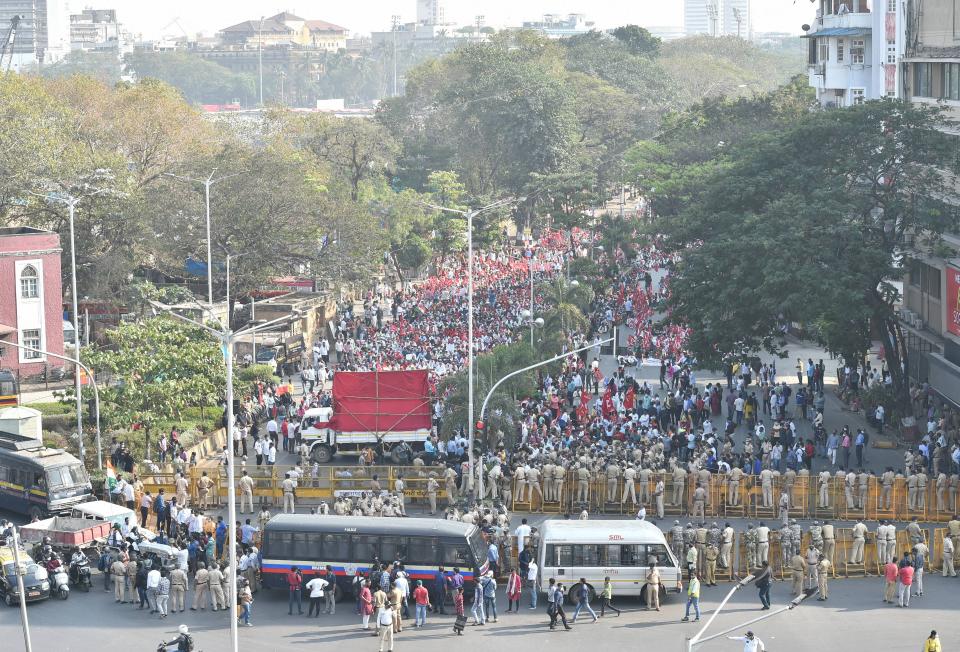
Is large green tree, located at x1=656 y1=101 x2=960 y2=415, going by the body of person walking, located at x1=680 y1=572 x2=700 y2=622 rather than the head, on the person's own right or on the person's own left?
on the person's own right

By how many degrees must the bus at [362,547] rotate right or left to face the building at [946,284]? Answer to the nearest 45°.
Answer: approximately 45° to its left

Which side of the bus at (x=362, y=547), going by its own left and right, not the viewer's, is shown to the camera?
right

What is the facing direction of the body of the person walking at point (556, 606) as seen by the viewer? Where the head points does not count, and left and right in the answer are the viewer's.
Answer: facing to the right of the viewer

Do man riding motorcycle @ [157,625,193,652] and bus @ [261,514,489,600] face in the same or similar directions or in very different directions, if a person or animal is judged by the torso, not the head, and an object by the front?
very different directions

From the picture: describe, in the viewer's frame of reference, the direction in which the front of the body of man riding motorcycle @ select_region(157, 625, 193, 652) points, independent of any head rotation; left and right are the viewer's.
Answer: facing to the left of the viewer
